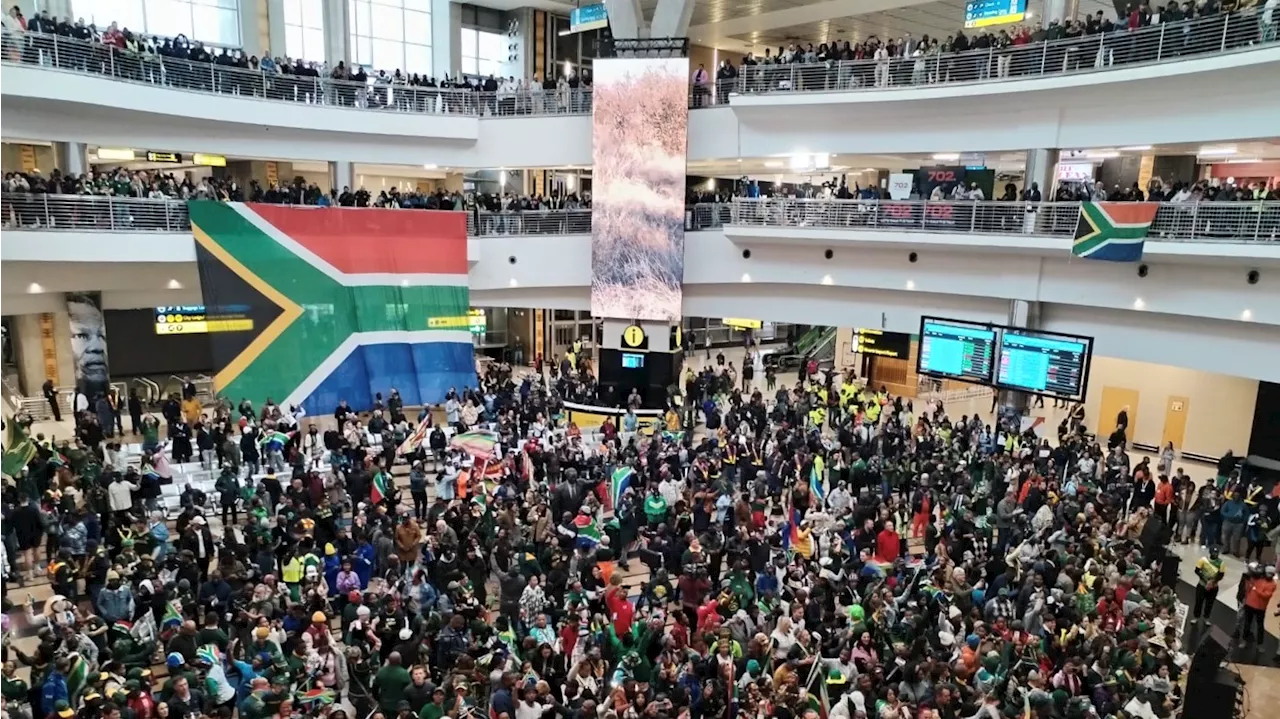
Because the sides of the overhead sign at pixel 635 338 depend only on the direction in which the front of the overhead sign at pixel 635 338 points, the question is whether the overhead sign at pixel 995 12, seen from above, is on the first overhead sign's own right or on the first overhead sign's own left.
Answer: on the first overhead sign's own left

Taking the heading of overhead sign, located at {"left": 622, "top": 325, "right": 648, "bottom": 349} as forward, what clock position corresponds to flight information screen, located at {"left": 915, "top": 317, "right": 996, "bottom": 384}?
The flight information screen is roughly at 10 o'clock from the overhead sign.

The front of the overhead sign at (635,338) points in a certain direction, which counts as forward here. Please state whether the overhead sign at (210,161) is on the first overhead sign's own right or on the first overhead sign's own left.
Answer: on the first overhead sign's own right

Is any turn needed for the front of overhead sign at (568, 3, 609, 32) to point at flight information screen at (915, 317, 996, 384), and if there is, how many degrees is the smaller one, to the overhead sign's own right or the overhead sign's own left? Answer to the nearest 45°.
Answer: approximately 45° to the overhead sign's own left

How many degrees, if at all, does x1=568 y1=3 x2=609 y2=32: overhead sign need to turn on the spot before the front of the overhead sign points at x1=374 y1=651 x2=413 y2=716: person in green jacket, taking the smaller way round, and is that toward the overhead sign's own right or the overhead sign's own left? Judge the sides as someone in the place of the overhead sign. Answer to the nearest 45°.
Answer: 0° — it already faces them

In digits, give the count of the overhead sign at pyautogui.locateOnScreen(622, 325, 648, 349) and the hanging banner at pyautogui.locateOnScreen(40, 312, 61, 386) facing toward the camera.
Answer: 2

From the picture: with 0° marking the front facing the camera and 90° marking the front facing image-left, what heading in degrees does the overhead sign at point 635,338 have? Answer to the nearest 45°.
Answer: approximately 0°

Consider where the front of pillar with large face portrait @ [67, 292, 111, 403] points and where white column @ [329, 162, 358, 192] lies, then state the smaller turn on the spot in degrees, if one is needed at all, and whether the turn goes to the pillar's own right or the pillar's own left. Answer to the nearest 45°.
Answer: approximately 90° to the pillar's own left
